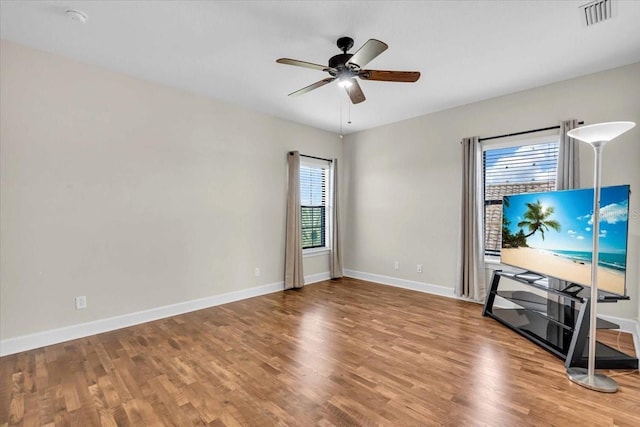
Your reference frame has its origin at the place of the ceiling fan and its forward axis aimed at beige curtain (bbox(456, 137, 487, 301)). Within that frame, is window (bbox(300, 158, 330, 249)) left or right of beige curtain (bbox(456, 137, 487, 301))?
left

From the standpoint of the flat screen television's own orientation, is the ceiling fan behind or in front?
in front

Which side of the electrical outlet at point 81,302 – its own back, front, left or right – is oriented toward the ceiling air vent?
front

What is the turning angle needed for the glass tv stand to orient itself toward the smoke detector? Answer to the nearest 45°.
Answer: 0° — it already faces it

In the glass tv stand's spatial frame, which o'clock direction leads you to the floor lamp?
The floor lamp is roughly at 10 o'clock from the glass tv stand.

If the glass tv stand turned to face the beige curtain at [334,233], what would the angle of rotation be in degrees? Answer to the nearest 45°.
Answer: approximately 45° to its right

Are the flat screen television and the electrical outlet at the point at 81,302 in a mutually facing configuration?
no

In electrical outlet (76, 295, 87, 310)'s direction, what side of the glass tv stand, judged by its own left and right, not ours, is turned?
front

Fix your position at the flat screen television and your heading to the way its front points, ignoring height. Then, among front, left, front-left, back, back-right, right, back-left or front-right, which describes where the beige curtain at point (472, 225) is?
right

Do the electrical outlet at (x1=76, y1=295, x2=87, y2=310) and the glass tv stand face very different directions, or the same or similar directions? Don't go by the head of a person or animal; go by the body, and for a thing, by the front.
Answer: very different directions

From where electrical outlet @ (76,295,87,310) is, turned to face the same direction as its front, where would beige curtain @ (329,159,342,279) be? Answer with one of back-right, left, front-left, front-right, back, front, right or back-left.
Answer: front-left

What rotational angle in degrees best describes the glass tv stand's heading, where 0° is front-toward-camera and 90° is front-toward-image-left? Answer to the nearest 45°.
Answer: approximately 45°

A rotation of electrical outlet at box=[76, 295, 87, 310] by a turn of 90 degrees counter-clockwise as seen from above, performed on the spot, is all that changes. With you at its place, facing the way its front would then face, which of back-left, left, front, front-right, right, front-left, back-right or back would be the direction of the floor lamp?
right

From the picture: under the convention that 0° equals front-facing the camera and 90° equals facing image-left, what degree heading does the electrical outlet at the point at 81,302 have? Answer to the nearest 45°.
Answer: approximately 315°

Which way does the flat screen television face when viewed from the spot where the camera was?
facing the viewer and to the left of the viewer
